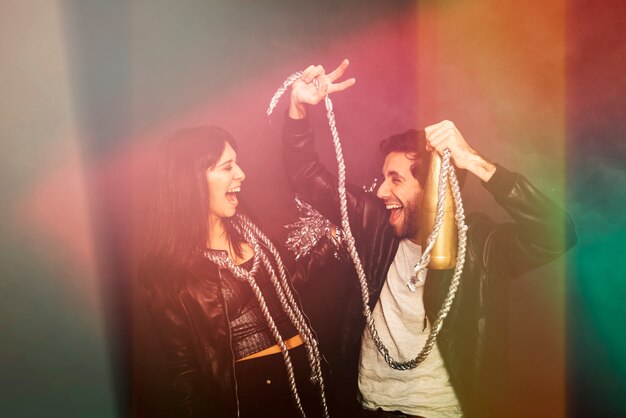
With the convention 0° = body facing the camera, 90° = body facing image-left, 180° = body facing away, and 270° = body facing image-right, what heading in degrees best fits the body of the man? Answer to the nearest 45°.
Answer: approximately 45°

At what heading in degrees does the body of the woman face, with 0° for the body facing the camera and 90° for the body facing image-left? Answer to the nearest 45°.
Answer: approximately 315°

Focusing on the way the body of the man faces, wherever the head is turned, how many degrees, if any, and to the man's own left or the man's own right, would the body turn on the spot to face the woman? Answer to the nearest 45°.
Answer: approximately 45° to the man's own right

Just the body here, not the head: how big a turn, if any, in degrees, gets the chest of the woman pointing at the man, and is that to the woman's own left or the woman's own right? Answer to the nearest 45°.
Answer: approximately 45° to the woman's own left

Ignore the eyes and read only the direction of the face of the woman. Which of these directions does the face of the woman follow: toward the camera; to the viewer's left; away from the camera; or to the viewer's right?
to the viewer's right
